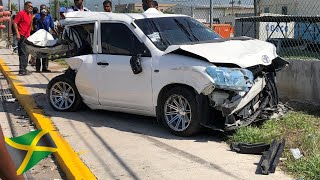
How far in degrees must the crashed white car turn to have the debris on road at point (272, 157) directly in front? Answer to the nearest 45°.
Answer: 0° — it already faces it

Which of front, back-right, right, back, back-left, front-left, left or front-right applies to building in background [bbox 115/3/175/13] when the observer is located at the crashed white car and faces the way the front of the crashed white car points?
back-left

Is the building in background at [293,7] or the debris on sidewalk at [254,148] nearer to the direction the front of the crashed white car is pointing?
the debris on sidewalk

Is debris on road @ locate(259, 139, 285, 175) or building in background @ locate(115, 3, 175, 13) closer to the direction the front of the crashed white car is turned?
the debris on road

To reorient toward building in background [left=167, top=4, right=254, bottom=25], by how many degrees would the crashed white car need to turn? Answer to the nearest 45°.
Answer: approximately 135° to its left

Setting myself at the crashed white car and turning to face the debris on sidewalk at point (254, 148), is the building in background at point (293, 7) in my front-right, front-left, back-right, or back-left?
back-left

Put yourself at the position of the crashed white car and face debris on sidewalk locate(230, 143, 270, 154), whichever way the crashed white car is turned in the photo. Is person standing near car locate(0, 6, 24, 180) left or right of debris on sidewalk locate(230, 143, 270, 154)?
right

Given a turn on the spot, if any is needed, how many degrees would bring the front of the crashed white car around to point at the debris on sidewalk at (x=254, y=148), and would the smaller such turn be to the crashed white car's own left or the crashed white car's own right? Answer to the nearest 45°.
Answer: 0° — it already faces it

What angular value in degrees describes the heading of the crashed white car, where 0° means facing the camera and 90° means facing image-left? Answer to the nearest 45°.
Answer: approximately 315°
